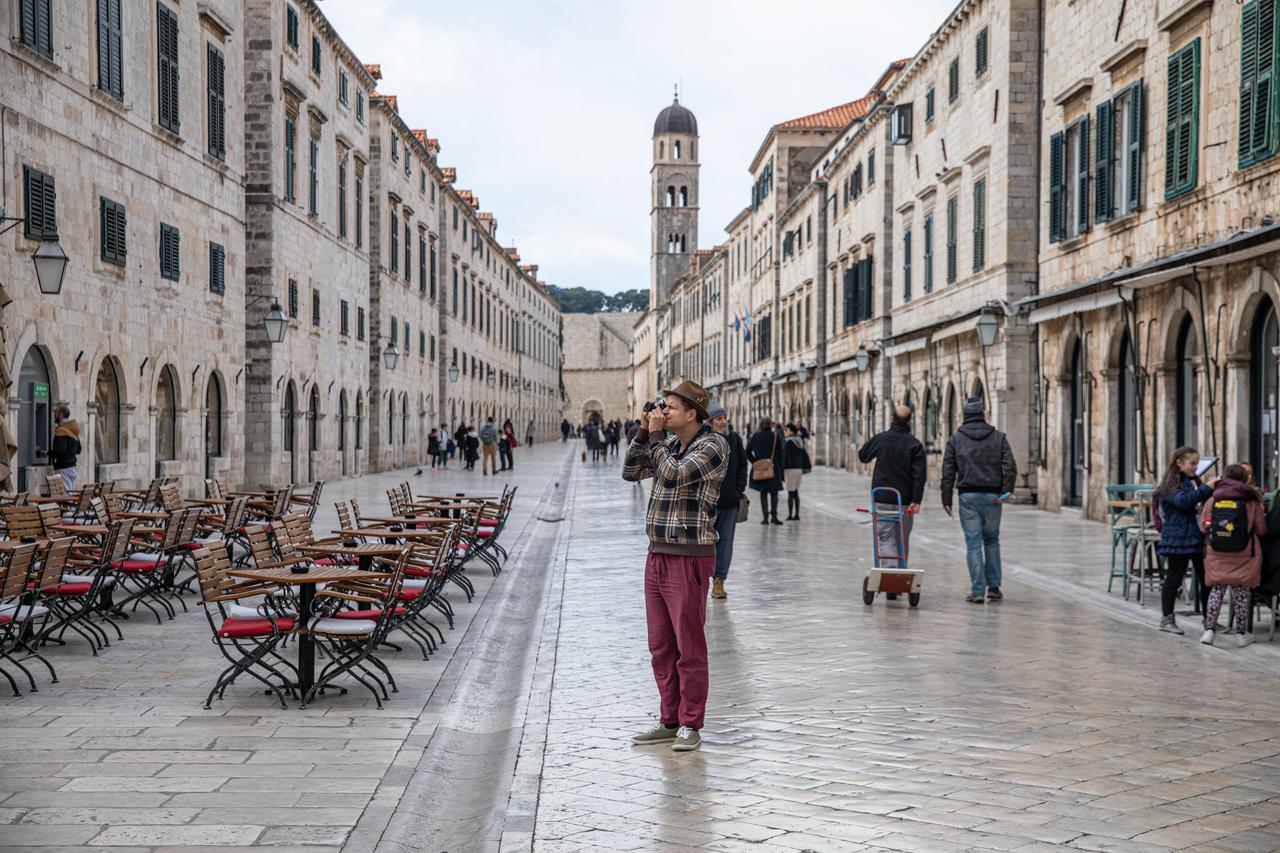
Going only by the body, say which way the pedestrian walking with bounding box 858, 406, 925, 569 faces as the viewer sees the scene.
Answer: away from the camera

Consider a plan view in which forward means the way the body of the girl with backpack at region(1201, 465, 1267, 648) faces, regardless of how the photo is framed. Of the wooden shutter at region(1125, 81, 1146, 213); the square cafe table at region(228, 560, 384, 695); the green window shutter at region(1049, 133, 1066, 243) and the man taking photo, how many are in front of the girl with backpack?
2

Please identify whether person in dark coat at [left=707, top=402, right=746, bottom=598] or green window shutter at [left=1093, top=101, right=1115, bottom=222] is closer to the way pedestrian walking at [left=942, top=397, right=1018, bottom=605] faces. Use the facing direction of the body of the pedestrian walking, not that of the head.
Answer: the green window shutter

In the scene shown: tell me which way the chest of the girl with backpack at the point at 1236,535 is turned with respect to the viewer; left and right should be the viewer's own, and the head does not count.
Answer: facing away from the viewer

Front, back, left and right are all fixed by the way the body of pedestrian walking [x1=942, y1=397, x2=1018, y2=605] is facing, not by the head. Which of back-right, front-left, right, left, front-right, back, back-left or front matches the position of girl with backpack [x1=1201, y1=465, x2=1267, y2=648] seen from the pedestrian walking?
back-right

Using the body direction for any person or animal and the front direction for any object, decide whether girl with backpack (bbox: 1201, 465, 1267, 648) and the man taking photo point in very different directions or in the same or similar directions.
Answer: very different directions

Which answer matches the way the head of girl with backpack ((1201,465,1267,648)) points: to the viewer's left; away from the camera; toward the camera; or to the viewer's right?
away from the camera

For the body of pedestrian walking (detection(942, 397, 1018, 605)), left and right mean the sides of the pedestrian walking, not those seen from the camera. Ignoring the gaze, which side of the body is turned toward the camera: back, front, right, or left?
back
